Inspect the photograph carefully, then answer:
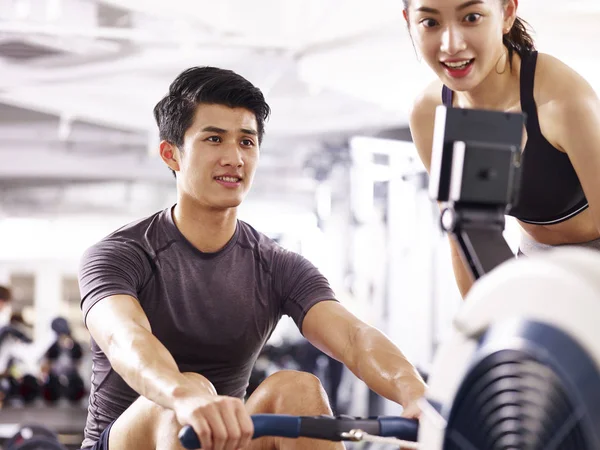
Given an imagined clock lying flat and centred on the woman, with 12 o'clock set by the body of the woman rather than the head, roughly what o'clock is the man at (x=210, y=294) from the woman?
The man is roughly at 2 o'clock from the woman.

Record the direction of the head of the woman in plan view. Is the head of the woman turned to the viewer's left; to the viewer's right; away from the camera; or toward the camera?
toward the camera

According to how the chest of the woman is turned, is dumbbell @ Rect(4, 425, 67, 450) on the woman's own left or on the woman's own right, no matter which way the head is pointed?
on the woman's own right

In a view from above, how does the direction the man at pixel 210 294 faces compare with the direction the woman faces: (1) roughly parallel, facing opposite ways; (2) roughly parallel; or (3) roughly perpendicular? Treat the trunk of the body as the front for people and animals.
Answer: roughly perpendicular

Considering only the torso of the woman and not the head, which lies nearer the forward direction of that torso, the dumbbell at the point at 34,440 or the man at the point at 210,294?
the man

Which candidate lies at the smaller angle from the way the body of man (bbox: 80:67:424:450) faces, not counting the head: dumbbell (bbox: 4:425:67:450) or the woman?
the woman

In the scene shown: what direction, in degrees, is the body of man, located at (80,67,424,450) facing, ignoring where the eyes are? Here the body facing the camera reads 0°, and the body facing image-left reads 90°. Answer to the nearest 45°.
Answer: approximately 315°

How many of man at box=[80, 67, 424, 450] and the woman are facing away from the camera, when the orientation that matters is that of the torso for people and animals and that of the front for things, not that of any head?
0

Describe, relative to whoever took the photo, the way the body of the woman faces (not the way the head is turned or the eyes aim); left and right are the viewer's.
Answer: facing the viewer and to the left of the viewer

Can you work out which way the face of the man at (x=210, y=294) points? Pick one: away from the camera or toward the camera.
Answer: toward the camera

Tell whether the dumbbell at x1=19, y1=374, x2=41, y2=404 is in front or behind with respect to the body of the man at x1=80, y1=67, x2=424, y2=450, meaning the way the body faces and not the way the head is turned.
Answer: behind

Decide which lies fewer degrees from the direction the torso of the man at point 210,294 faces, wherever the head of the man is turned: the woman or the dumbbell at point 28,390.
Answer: the woman

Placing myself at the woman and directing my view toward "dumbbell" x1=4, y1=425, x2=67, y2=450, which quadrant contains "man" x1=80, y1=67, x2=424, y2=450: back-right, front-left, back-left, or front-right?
front-left
